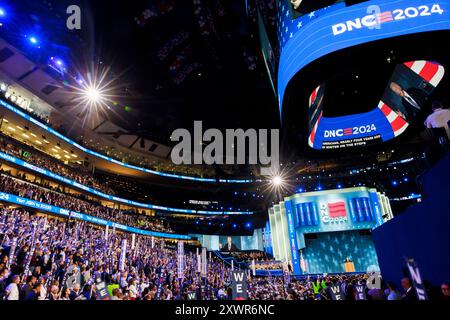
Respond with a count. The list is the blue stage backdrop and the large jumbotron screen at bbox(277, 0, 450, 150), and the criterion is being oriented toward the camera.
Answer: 2

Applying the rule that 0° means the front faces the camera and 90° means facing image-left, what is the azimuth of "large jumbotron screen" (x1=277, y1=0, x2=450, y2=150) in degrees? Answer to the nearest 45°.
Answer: approximately 0°

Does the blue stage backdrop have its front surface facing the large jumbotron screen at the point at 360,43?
yes
